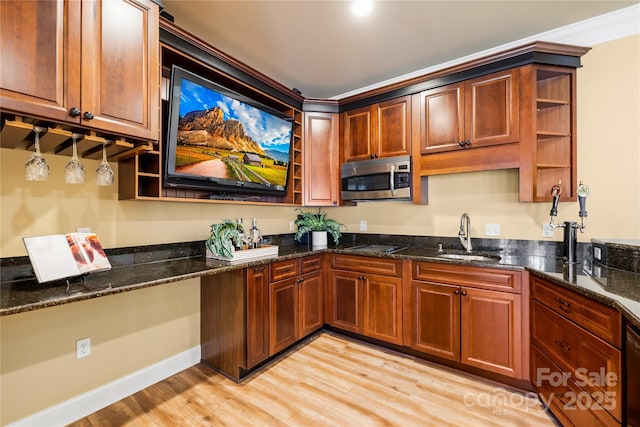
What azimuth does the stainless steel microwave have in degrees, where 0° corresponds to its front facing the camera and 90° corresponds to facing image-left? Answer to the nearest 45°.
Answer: approximately 45°

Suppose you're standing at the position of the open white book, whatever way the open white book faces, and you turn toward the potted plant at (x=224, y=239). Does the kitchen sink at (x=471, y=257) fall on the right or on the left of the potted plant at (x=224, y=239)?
right

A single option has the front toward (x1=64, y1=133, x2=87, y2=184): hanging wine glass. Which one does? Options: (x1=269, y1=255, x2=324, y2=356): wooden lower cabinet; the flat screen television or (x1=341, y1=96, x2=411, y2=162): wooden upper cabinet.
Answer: the wooden upper cabinet

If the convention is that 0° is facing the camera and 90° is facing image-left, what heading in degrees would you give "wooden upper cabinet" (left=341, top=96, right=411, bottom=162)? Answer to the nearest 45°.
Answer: approximately 45°

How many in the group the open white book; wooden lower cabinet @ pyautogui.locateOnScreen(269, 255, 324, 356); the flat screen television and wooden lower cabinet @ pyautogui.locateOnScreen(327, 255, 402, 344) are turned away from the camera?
0

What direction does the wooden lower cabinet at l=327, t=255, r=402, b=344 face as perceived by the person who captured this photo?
facing the viewer and to the left of the viewer

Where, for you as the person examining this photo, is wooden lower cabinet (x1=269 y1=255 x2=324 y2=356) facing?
facing the viewer and to the right of the viewer

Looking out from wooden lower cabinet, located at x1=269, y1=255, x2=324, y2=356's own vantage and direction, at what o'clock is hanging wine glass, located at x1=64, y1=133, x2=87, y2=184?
The hanging wine glass is roughly at 3 o'clock from the wooden lower cabinet.

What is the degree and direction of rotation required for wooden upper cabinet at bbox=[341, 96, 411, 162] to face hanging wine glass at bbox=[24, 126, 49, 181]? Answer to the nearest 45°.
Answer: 0° — it already faces it

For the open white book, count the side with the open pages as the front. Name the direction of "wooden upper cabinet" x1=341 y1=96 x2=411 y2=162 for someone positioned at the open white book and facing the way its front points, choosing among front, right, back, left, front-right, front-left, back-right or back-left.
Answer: left

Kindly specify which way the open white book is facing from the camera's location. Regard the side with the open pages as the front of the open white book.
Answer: facing the viewer
